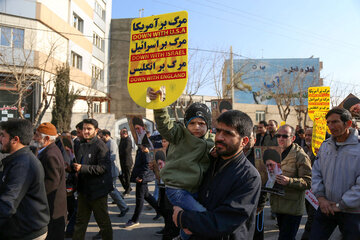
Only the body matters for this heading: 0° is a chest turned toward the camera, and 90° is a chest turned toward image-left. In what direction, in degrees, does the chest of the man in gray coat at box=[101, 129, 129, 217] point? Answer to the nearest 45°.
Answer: approximately 90°

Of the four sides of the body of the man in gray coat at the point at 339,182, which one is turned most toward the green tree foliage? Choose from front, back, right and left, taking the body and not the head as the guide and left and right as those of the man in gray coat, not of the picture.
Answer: right

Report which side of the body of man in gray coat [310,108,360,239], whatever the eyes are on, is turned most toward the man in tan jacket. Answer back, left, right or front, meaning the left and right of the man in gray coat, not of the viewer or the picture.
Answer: right

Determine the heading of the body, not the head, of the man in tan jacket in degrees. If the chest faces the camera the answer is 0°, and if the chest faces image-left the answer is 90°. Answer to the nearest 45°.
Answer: approximately 45°

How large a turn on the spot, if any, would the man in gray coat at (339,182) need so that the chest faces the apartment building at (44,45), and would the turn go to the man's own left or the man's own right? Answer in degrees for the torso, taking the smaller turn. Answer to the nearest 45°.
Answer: approximately 90° to the man's own right

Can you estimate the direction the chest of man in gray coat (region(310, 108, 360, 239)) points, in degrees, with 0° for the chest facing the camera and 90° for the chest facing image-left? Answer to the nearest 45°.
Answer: approximately 45°
